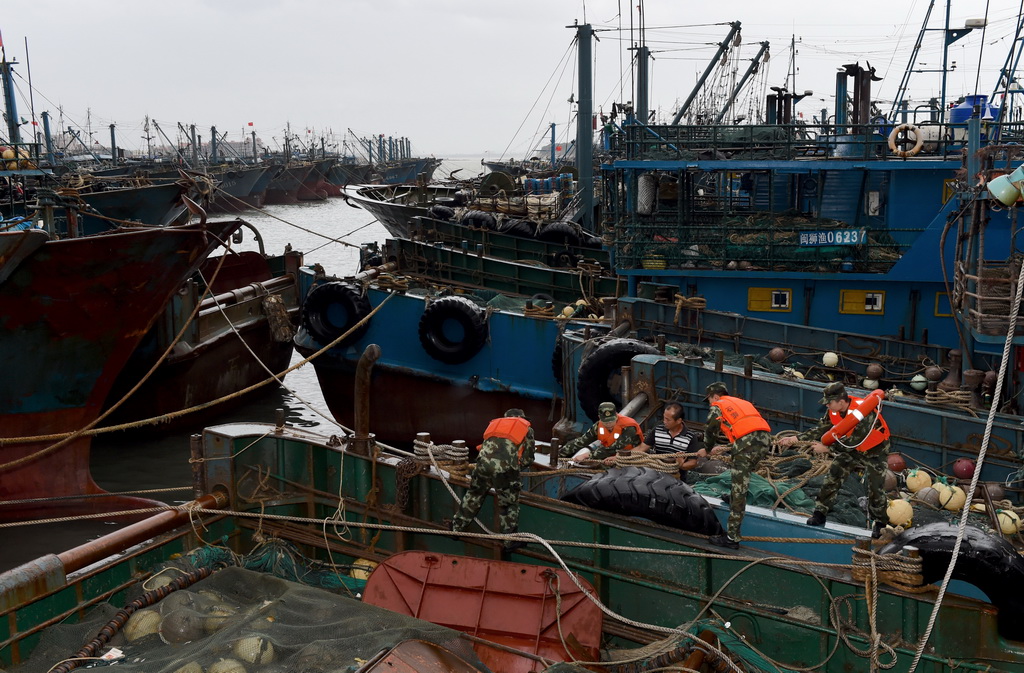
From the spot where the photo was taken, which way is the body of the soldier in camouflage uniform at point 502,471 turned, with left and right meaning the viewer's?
facing away from the viewer and to the right of the viewer

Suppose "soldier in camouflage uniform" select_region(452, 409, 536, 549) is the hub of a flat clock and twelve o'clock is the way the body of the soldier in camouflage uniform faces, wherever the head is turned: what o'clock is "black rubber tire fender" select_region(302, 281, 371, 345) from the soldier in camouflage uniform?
The black rubber tire fender is roughly at 10 o'clock from the soldier in camouflage uniform.

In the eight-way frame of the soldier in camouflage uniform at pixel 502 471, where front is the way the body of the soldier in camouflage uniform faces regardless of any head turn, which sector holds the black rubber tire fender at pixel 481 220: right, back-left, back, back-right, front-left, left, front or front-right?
front-left

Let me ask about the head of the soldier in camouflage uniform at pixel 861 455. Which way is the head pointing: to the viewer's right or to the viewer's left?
to the viewer's left

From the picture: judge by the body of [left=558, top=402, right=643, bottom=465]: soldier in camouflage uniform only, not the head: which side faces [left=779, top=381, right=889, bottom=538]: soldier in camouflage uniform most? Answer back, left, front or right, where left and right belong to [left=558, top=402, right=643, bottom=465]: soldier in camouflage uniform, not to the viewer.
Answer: left

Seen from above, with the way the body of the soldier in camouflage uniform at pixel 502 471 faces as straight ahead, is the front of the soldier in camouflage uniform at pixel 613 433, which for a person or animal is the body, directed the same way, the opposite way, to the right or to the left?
the opposite way

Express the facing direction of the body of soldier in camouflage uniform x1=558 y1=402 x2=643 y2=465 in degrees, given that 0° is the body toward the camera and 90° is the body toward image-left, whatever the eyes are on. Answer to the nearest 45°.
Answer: approximately 45°

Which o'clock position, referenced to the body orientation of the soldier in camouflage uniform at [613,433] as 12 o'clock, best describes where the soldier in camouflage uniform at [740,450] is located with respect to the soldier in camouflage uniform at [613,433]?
the soldier in camouflage uniform at [740,450] is roughly at 9 o'clock from the soldier in camouflage uniform at [613,433].

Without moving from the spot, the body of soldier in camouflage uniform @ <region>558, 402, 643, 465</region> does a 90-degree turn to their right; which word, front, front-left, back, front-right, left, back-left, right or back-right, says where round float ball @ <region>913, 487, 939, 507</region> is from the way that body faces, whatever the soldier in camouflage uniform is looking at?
back-right

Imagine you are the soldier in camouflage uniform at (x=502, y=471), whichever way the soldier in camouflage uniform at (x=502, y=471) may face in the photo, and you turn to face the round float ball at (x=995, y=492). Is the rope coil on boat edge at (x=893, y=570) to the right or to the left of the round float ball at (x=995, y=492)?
right

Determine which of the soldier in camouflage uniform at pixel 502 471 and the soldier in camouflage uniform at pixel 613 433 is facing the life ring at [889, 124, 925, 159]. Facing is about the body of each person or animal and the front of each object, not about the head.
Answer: the soldier in camouflage uniform at pixel 502 471

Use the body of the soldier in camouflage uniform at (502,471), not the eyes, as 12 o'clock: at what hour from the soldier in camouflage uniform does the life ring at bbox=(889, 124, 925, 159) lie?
The life ring is roughly at 12 o'clock from the soldier in camouflage uniform.

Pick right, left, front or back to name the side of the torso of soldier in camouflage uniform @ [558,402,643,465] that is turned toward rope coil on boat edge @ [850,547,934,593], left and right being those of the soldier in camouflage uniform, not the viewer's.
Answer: left
